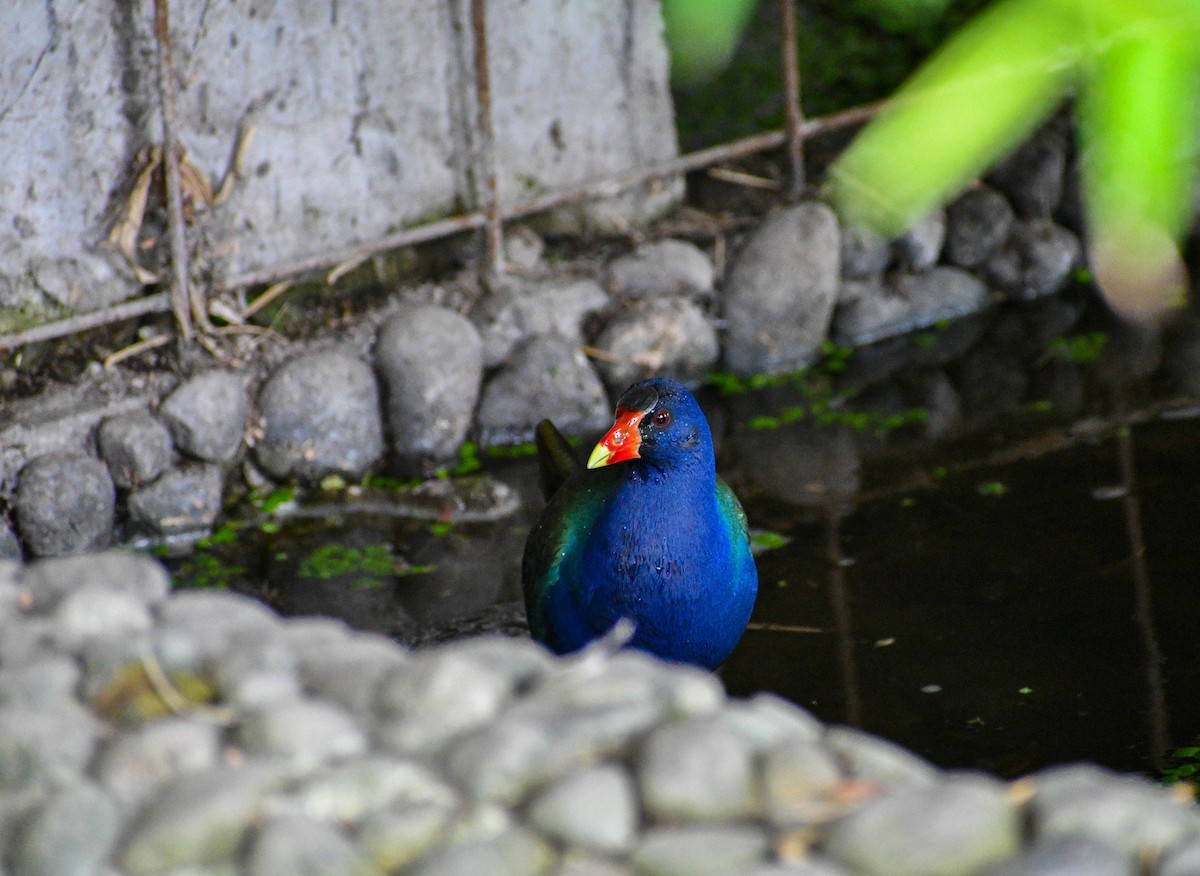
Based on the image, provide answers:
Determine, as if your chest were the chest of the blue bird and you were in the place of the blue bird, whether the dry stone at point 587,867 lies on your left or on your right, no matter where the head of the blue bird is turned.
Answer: on your right

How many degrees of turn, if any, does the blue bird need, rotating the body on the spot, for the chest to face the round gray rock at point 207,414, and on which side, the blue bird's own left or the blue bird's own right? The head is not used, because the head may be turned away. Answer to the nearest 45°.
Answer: approximately 180°

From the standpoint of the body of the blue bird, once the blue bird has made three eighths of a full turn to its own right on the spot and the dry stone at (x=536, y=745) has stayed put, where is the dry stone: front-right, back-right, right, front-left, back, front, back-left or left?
left

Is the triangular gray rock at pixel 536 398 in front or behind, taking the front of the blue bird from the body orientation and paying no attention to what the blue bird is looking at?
behind

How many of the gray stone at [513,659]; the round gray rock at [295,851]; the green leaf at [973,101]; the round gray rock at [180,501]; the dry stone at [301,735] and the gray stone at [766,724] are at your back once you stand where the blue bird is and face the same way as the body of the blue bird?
1

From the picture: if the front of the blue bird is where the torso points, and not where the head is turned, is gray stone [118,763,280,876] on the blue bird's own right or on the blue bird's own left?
on the blue bird's own right

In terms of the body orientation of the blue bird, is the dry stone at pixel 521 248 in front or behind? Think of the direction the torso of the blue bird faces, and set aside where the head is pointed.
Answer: behind

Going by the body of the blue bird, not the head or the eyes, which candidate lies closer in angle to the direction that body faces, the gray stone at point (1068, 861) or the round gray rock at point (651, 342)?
the gray stone

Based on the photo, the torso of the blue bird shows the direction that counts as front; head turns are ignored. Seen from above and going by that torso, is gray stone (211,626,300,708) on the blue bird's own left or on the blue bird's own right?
on the blue bird's own right

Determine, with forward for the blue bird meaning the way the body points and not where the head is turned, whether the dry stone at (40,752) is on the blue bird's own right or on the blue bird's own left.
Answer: on the blue bird's own right

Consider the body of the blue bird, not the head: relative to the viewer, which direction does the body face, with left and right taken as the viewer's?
facing the viewer and to the right of the viewer

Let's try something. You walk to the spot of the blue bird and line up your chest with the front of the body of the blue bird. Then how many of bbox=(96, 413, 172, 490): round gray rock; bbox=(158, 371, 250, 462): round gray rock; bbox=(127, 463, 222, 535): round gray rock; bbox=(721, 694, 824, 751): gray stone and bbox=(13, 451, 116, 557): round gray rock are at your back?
4
